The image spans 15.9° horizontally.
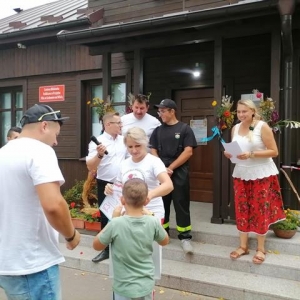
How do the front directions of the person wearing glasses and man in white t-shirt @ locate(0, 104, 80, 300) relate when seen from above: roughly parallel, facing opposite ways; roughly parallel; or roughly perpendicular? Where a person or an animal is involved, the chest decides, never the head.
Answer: roughly perpendicular

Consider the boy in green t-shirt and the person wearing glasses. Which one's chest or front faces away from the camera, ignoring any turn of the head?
the boy in green t-shirt

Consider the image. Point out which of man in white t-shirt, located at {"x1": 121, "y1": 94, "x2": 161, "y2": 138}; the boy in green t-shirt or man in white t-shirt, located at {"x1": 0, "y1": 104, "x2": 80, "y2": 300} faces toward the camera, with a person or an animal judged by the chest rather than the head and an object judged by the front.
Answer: man in white t-shirt, located at {"x1": 121, "y1": 94, "x2": 161, "y2": 138}

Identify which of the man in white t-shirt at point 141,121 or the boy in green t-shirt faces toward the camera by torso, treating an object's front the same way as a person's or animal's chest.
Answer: the man in white t-shirt

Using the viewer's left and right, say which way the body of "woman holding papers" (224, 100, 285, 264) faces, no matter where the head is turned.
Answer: facing the viewer and to the left of the viewer

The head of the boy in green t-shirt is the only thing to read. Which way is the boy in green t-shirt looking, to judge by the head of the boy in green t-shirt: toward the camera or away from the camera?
away from the camera

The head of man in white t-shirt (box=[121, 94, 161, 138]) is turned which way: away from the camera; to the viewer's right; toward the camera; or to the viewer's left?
toward the camera

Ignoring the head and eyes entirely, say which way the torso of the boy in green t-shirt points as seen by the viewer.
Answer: away from the camera

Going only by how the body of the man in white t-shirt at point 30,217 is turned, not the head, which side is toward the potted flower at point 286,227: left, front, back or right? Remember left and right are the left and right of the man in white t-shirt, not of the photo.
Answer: front

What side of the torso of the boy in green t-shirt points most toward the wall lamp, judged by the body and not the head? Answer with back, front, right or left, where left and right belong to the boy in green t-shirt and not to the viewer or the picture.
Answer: front

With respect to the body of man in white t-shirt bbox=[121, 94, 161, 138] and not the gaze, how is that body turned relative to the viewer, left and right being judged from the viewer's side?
facing the viewer

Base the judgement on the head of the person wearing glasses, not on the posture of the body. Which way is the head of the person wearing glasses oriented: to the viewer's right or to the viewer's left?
to the viewer's right

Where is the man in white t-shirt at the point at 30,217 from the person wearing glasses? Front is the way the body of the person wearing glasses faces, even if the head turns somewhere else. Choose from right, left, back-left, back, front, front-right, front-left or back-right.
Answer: front-right

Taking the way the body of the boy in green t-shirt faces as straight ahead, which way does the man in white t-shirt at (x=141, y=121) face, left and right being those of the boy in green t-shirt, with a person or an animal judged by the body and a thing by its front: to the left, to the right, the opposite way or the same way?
the opposite way

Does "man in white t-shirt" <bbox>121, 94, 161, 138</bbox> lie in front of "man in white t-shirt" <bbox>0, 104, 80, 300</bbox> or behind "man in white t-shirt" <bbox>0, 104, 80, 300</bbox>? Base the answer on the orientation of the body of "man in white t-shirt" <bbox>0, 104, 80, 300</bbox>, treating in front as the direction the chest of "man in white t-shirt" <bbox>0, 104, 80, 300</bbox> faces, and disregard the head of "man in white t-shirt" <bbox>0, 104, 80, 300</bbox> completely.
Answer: in front

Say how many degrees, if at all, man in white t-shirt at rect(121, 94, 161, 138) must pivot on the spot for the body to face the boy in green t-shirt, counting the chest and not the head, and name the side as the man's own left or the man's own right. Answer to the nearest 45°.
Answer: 0° — they already face them

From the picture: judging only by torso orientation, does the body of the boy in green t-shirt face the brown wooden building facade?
yes
